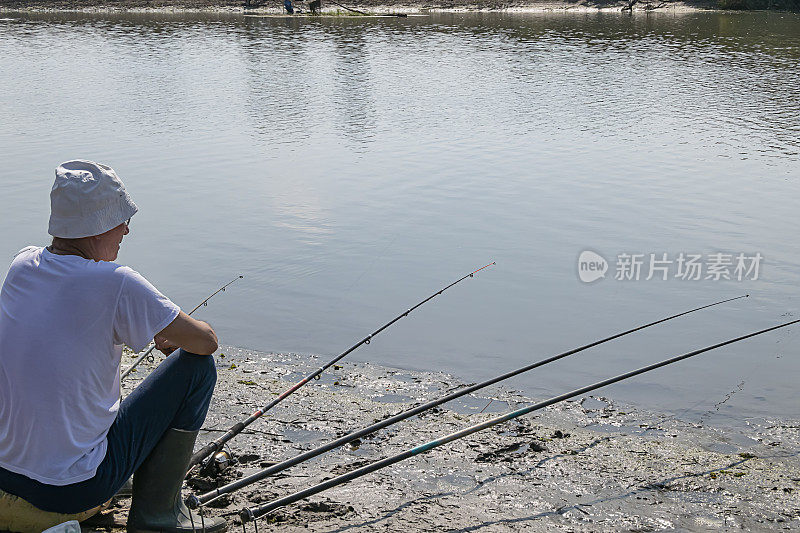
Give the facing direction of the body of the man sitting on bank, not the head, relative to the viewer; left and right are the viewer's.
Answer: facing away from the viewer and to the right of the viewer

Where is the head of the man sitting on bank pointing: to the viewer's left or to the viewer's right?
to the viewer's right
